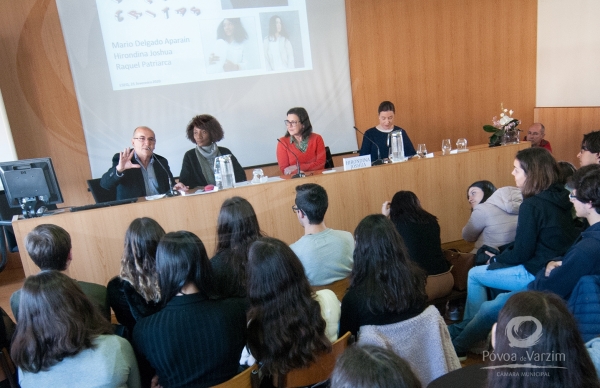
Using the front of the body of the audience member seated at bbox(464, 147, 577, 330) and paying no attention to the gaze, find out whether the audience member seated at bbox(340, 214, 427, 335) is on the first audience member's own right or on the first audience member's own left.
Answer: on the first audience member's own left

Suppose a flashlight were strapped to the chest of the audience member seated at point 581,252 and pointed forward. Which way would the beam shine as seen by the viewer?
to the viewer's left

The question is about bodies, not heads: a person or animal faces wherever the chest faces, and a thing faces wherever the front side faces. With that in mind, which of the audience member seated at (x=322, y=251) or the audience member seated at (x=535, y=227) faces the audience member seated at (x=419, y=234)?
the audience member seated at (x=535, y=227)

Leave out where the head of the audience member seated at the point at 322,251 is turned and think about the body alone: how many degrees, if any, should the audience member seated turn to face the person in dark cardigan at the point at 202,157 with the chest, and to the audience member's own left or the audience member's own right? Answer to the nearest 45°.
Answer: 0° — they already face them

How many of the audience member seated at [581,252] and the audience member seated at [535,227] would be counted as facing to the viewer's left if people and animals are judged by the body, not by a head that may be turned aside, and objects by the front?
2

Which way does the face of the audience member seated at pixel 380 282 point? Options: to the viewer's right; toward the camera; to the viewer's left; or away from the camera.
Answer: away from the camera

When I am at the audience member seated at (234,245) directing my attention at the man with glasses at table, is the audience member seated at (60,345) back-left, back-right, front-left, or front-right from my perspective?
back-left

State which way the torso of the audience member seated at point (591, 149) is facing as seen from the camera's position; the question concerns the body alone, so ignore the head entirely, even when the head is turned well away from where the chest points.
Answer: to the viewer's left

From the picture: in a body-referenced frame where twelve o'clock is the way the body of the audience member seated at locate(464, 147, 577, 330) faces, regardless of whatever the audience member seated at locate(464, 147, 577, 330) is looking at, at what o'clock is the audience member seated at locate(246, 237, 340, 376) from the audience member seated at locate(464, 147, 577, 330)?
the audience member seated at locate(246, 237, 340, 376) is roughly at 10 o'clock from the audience member seated at locate(464, 147, 577, 330).
